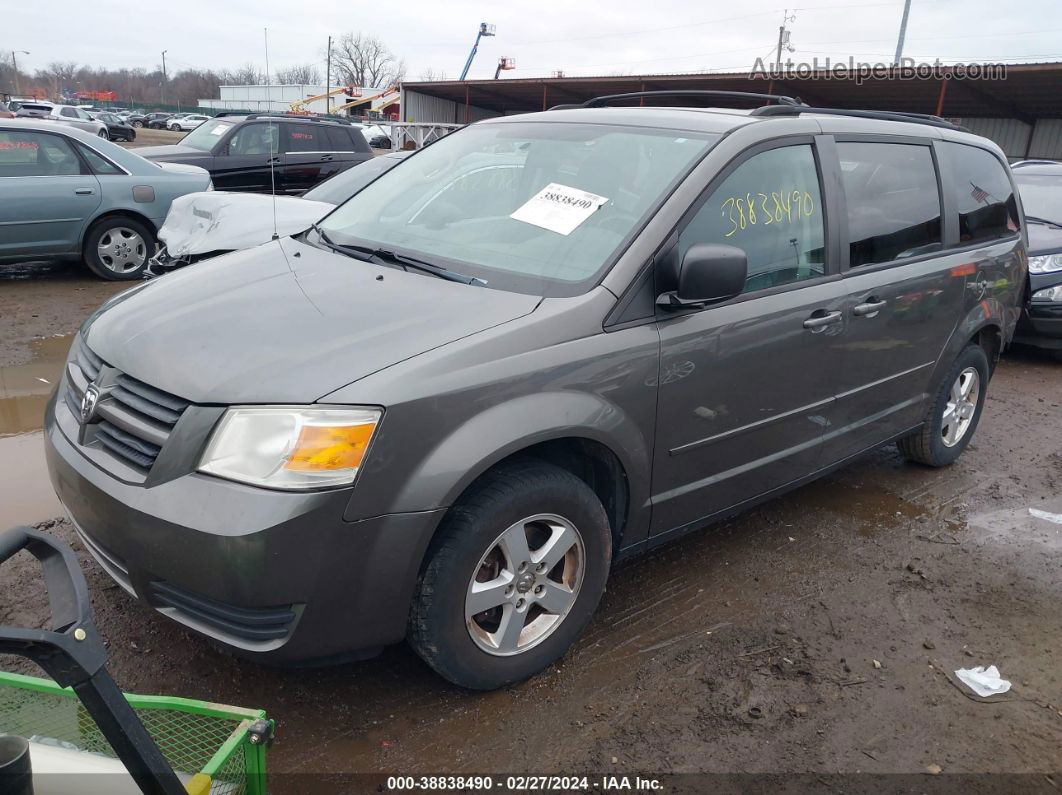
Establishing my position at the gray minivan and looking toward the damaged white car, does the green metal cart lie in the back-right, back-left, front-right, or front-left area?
back-left

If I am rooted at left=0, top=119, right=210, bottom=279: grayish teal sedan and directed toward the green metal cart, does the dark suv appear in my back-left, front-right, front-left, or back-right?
back-left

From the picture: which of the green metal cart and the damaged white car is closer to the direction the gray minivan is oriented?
the green metal cart

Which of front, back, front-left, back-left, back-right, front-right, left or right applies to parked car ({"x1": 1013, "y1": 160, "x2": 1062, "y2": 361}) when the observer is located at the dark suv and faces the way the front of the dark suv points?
left

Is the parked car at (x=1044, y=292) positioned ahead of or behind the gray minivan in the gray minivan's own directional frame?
behind

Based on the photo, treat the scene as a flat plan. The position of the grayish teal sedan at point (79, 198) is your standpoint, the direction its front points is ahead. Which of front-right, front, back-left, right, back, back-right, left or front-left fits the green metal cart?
left

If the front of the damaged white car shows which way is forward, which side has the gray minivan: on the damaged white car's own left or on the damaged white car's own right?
on the damaged white car's own left

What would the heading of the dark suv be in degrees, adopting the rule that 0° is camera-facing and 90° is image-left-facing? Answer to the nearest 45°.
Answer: approximately 45°

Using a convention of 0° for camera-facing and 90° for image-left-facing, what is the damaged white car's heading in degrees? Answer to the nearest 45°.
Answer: approximately 45°

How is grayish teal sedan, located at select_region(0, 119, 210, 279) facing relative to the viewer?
to the viewer's left

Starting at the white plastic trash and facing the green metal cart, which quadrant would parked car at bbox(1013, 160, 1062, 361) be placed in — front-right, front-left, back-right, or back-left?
back-right
